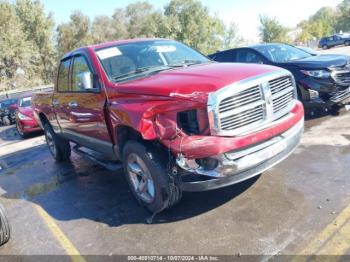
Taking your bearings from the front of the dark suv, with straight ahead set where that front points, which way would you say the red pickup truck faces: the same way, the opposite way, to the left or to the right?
the same way

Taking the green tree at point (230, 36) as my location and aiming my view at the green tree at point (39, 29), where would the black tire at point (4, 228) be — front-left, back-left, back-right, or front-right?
front-left

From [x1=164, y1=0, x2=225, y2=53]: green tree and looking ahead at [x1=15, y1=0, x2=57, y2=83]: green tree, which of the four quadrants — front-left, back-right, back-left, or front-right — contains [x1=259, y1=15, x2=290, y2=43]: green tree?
back-right

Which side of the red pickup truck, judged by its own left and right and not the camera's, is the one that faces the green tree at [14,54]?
back

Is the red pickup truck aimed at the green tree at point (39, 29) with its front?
no

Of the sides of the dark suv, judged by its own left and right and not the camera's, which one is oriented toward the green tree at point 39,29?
back

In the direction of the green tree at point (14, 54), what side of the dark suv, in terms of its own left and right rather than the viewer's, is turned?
back

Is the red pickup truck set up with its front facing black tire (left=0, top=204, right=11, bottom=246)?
no

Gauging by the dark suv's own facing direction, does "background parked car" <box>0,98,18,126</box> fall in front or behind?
behind

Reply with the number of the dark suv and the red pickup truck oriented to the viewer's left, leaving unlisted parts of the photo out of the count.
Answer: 0

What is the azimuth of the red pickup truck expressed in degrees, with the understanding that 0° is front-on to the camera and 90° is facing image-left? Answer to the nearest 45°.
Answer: approximately 315°

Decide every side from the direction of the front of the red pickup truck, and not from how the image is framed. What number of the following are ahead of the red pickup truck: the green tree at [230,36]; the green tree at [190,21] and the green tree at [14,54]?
0

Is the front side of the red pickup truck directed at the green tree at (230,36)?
no

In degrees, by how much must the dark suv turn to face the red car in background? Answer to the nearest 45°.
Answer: approximately 135° to its right

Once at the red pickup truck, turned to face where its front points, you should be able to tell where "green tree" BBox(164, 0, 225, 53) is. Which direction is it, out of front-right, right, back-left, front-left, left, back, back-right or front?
back-left

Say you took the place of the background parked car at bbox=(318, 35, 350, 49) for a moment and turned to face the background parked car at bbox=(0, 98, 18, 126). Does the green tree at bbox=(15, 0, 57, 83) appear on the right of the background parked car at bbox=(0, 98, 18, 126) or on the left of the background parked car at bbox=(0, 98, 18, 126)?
right

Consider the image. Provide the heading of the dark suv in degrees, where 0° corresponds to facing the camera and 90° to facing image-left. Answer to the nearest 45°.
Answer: approximately 315°
